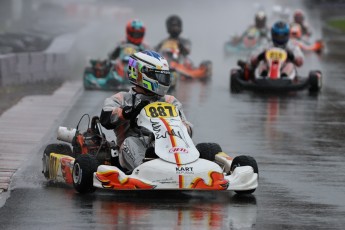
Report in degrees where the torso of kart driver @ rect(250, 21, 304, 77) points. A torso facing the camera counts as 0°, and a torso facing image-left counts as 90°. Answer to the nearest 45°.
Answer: approximately 0°

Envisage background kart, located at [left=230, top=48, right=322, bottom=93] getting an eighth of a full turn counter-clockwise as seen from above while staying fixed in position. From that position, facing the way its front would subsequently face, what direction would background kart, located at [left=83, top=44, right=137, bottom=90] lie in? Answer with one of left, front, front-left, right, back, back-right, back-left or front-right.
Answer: back-right

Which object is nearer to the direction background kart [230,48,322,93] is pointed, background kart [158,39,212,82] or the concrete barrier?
the concrete barrier

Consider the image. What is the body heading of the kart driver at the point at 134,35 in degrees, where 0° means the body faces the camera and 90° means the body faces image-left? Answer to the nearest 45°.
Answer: approximately 0°

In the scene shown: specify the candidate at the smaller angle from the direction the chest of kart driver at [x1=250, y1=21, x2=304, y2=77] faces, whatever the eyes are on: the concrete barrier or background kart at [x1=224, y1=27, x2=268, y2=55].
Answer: the concrete barrier

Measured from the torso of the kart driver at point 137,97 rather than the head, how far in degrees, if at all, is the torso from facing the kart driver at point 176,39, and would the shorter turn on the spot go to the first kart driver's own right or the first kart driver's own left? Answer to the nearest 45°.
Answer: approximately 135° to the first kart driver's own left
